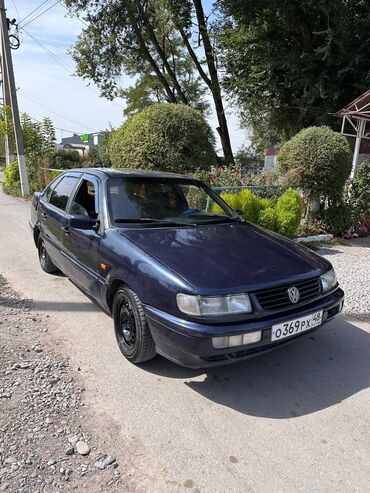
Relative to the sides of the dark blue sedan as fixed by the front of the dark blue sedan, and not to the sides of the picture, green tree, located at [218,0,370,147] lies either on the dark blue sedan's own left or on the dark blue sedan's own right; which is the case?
on the dark blue sedan's own left

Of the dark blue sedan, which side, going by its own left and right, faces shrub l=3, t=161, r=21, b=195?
back

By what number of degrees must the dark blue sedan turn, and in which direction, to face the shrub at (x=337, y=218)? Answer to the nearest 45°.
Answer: approximately 90° to its left

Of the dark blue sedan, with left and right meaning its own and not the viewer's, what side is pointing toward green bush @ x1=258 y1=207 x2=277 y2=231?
left

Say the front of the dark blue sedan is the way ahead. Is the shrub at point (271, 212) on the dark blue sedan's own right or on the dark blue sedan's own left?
on the dark blue sedan's own left

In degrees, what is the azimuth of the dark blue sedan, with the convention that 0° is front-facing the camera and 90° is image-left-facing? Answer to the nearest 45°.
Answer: approximately 315°

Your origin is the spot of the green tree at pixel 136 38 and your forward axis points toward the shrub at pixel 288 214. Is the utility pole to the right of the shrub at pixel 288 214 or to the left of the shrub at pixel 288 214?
right

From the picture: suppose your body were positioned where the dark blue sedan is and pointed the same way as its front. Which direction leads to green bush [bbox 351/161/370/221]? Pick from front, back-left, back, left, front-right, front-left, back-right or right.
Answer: left

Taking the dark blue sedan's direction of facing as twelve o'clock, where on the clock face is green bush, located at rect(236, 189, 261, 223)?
The green bush is roughly at 8 o'clock from the dark blue sedan.

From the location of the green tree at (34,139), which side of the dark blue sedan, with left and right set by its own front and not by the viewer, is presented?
back

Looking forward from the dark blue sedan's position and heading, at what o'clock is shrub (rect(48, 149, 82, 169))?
The shrub is roughly at 7 o'clock from the dark blue sedan.

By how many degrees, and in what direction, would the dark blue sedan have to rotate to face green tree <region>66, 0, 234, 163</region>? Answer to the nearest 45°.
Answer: approximately 135° to its left

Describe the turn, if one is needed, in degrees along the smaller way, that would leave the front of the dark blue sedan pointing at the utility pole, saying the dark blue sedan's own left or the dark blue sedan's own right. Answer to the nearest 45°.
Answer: approximately 180°

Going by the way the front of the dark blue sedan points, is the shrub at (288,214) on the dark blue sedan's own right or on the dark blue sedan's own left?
on the dark blue sedan's own left
